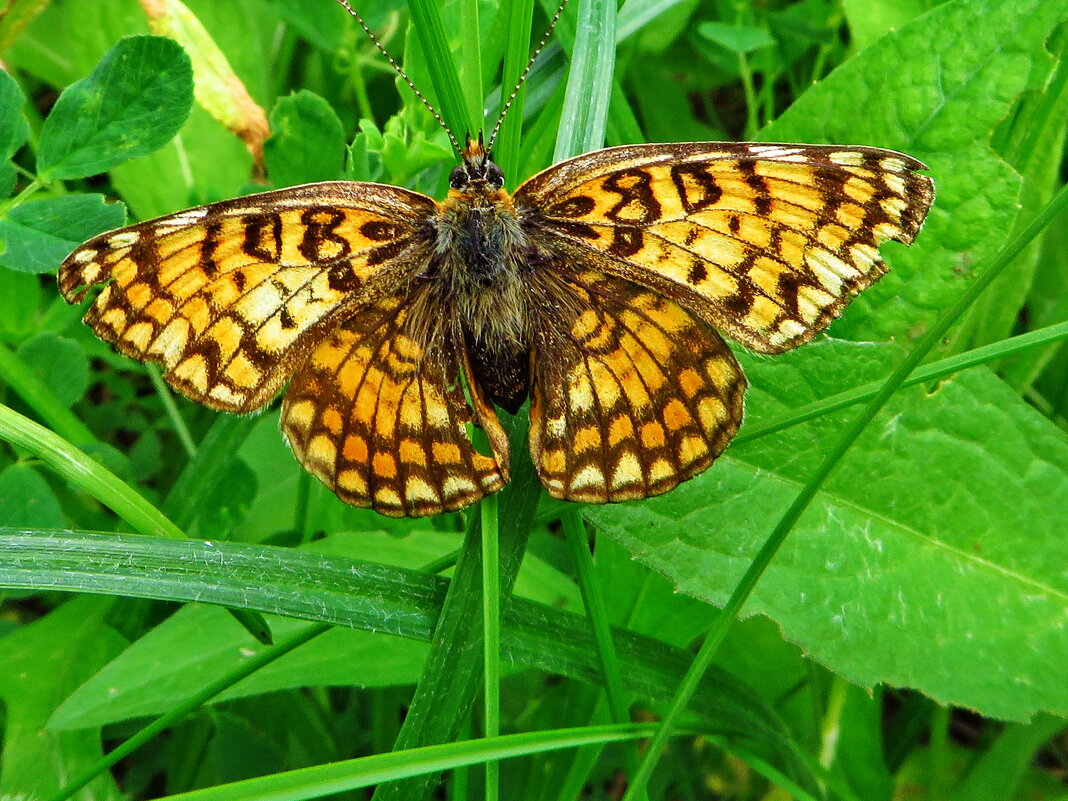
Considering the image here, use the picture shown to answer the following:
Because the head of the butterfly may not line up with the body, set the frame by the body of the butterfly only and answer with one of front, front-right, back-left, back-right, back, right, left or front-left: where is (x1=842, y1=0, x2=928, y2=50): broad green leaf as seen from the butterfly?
front-right

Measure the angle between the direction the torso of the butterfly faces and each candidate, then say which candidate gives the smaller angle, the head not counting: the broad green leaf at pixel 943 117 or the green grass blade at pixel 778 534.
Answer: the broad green leaf

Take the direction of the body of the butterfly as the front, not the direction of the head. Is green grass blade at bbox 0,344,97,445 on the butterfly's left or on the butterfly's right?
on the butterfly's left

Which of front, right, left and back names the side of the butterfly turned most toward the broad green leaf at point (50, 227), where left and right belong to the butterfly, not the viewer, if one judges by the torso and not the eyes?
left

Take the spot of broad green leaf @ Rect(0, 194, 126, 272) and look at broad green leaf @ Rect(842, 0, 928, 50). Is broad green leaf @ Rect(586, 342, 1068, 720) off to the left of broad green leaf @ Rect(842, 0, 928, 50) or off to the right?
right

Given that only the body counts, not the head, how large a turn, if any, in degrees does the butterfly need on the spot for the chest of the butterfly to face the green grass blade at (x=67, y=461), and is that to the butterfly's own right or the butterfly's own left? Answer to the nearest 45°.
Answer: approximately 90° to the butterfly's own left

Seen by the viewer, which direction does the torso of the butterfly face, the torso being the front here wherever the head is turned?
away from the camera

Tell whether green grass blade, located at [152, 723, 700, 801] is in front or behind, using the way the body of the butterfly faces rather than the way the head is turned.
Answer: behind

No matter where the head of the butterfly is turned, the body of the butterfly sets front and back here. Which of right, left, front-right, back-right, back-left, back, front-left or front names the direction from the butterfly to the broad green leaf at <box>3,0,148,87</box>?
front-left

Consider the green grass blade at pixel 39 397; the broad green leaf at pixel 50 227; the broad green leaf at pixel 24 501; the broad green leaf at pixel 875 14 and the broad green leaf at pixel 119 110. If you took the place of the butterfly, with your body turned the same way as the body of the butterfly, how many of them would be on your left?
4

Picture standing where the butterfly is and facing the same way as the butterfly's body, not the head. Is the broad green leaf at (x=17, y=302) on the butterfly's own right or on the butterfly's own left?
on the butterfly's own left

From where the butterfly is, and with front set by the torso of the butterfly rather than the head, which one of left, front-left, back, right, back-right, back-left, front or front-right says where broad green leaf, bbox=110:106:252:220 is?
front-left

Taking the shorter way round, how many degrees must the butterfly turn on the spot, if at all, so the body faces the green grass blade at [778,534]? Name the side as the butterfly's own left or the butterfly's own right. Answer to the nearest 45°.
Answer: approximately 135° to the butterfly's own right

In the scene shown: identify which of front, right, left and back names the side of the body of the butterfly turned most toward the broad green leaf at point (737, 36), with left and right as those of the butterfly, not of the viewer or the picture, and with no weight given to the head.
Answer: front
